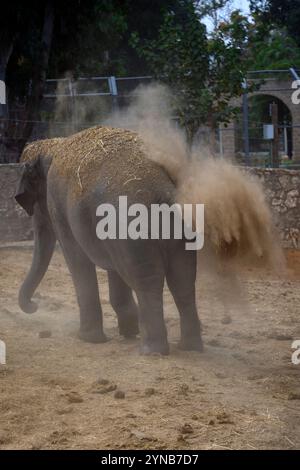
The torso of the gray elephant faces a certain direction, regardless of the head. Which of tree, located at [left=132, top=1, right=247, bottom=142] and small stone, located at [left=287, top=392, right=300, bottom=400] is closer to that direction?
the tree

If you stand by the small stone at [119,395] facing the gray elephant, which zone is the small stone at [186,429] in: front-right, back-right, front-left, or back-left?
back-right

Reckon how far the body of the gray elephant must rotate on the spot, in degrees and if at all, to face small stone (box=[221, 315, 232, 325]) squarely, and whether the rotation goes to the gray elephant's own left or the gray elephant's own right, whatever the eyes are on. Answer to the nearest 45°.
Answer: approximately 90° to the gray elephant's own right

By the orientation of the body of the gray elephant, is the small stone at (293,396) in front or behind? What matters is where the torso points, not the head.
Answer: behind

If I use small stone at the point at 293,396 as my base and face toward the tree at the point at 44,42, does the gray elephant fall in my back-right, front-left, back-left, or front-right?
front-left

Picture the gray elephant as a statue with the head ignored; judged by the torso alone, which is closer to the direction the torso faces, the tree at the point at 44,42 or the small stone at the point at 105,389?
the tree

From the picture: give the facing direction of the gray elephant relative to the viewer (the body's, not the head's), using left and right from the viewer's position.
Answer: facing away from the viewer and to the left of the viewer

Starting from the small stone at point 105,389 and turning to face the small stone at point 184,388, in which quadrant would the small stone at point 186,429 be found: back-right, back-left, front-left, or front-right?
front-right

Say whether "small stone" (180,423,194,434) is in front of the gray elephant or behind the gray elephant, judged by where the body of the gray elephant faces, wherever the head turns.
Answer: behind

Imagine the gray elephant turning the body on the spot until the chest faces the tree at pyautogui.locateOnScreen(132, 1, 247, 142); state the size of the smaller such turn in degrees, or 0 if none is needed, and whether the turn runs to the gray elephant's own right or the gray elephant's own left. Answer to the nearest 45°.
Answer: approximately 45° to the gray elephant's own right

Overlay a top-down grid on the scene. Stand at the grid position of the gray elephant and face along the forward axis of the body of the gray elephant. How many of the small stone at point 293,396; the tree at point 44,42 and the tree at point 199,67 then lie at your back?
1

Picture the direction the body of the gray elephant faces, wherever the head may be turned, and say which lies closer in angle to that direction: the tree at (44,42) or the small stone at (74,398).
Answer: the tree

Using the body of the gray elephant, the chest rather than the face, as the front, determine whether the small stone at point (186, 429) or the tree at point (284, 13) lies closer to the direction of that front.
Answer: the tree
